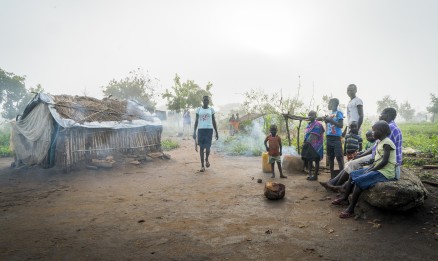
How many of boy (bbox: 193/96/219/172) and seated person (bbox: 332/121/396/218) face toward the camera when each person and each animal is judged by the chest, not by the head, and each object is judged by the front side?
1

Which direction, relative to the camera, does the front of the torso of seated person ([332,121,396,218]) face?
to the viewer's left

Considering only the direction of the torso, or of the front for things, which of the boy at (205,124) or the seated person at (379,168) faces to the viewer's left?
the seated person

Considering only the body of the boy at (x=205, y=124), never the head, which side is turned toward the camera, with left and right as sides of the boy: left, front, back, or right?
front

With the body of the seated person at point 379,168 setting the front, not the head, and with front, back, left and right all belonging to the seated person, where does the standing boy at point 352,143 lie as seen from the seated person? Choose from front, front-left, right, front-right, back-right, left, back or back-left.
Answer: right

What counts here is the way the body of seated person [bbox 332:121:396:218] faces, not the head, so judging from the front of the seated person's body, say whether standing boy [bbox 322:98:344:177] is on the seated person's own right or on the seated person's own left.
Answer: on the seated person's own right

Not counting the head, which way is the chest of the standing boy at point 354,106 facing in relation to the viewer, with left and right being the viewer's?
facing the viewer and to the left of the viewer

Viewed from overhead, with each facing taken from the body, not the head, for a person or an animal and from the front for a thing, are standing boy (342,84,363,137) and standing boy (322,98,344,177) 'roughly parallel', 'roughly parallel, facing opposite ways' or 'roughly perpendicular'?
roughly parallel

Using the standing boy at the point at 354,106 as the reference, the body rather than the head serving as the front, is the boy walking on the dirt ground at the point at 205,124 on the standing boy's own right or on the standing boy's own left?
on the standing boy's own right

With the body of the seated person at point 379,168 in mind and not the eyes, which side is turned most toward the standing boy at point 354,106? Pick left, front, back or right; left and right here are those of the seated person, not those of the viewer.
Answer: right

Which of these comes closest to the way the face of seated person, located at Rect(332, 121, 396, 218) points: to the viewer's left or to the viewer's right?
to the viewer's left
